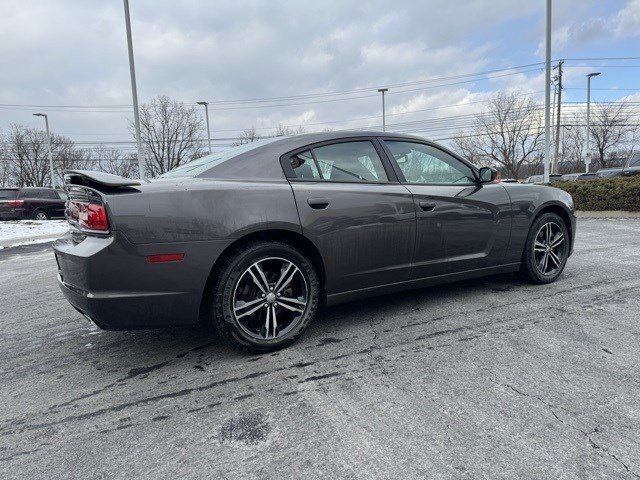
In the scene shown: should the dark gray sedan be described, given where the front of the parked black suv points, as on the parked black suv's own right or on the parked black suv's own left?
on the parked black suv's own right

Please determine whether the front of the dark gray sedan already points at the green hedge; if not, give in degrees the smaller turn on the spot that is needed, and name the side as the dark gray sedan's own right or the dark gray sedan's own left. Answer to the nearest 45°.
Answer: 0° — it already faces it

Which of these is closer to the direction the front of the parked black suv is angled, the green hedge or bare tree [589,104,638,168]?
the bare tree

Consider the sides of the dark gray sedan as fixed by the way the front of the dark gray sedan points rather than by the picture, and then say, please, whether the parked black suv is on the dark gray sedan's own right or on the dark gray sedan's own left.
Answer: on the dark gray sedan's own left

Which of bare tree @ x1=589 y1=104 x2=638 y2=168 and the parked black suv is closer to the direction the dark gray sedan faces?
the bare tree

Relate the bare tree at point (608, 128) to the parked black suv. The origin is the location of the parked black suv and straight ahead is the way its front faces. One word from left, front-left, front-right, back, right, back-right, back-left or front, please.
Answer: front-right

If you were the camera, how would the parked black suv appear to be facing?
facing away from the viewer and to the right of the viewer

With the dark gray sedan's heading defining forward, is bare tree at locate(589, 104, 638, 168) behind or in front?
in front

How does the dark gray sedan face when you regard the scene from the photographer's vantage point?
facing away from the viewer and to the right of the viewer

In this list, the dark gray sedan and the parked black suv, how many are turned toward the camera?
0
